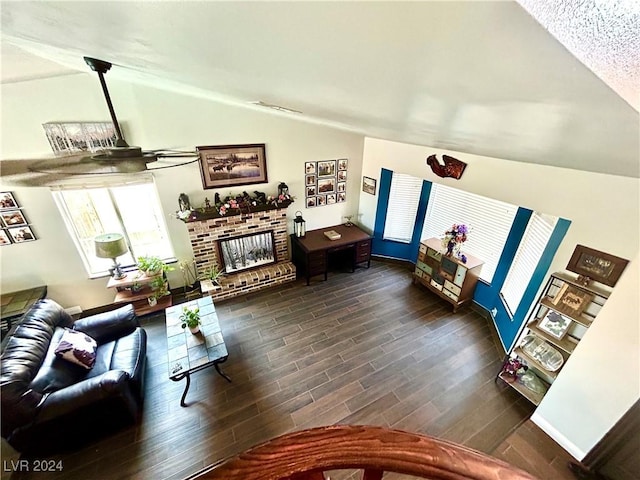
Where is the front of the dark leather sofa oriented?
to the viewer's right

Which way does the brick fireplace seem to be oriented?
toward the camera

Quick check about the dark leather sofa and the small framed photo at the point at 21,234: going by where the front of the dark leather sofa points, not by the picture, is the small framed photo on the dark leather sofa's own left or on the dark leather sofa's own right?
on the dark leather sofa's own left

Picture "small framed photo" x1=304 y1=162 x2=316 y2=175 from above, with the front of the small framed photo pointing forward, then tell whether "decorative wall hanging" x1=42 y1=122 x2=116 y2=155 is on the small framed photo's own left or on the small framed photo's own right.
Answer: on the small framed photo's own right

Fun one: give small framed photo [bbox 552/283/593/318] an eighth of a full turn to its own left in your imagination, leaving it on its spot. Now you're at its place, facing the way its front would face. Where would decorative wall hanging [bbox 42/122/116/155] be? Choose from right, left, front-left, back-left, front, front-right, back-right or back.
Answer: front-right

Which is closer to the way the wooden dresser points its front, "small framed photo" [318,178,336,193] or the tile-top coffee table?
the tile-top coffee table

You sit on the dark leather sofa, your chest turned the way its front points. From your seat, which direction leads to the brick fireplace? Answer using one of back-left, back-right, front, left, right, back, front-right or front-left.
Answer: front

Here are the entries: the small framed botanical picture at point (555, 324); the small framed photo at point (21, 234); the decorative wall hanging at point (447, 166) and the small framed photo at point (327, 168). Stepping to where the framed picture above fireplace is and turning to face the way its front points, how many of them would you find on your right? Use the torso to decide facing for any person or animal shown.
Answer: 1

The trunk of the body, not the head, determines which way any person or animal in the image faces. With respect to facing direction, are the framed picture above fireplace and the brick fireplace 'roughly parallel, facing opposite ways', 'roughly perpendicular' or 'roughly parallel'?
roughly parallel

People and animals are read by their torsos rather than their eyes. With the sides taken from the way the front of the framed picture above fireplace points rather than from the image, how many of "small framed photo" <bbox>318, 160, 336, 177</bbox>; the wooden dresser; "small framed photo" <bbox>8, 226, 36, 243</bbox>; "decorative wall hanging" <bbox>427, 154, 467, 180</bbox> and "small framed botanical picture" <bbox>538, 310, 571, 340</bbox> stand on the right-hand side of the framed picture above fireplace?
1

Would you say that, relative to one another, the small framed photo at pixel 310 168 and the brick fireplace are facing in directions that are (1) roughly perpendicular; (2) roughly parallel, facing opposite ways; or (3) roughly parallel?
roughly parallel

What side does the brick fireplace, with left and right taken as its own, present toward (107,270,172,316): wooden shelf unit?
right

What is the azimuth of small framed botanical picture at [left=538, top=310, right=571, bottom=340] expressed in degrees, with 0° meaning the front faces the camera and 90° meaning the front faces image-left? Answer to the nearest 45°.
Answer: approximately 45°

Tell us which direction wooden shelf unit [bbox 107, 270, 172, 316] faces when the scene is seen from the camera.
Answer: facing the viewer and to the right of the viewer

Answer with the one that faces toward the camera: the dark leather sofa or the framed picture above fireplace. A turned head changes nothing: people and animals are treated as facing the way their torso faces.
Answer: the framed picture above fireplace
